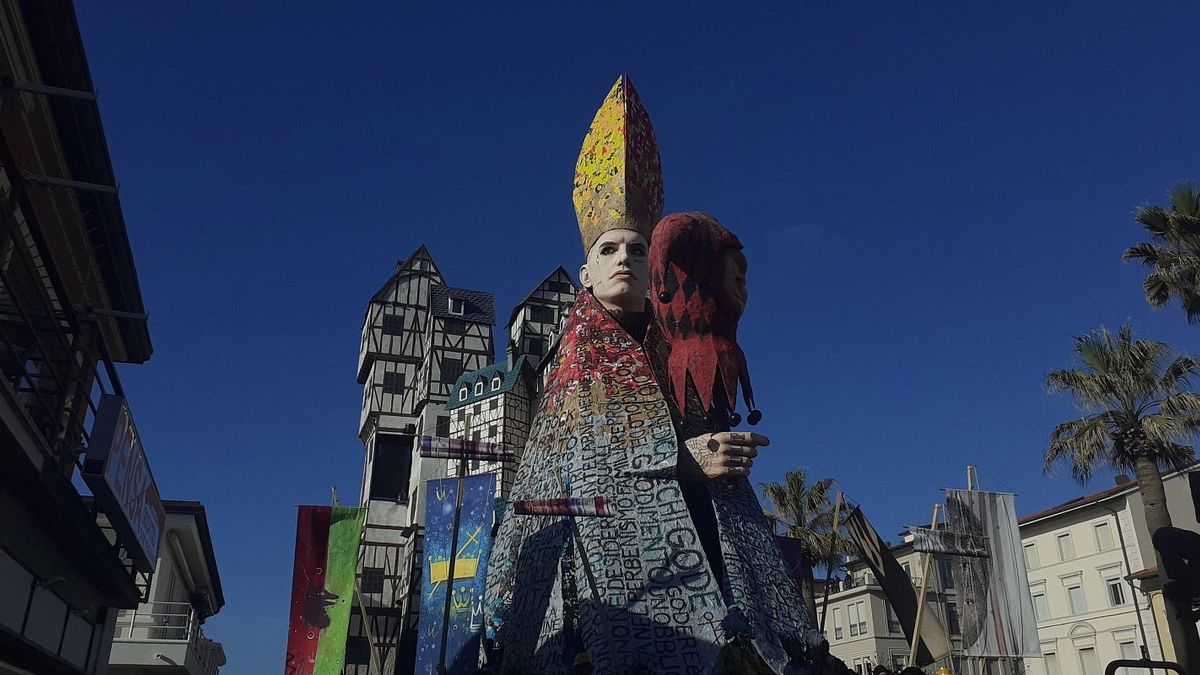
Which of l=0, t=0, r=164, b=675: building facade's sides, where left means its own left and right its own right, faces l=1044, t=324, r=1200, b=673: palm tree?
front

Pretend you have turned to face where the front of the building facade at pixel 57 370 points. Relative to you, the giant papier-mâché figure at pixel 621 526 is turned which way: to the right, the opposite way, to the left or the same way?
to the right

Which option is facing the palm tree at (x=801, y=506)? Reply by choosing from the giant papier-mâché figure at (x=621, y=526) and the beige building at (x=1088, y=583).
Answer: the beige building

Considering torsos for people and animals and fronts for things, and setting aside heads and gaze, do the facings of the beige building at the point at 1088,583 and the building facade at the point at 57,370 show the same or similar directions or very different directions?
very different directions

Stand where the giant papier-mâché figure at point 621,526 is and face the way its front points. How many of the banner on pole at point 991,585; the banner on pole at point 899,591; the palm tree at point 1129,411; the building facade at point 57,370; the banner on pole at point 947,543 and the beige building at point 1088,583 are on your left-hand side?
5

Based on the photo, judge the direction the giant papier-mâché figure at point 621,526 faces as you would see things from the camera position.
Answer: facing the viewer and to the right of the viewer

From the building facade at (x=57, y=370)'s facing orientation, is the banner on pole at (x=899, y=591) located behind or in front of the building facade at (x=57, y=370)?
in front

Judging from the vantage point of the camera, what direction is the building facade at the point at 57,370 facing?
facing to the right of the viewer

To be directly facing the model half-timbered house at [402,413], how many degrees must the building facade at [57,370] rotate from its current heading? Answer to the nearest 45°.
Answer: approximately 45° to its left

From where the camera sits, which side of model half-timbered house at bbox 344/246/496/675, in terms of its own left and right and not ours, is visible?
front

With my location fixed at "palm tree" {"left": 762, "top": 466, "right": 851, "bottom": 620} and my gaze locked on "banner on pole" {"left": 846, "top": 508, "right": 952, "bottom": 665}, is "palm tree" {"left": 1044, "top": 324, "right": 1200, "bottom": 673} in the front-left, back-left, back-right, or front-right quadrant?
front-left

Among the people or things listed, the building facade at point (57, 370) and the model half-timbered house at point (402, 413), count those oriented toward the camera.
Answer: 1

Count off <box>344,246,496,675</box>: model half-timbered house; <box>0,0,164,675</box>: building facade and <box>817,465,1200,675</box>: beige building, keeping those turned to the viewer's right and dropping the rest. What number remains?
1

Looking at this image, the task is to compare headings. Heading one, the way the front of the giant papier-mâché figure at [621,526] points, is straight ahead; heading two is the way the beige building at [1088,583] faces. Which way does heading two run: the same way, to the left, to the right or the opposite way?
to the right
